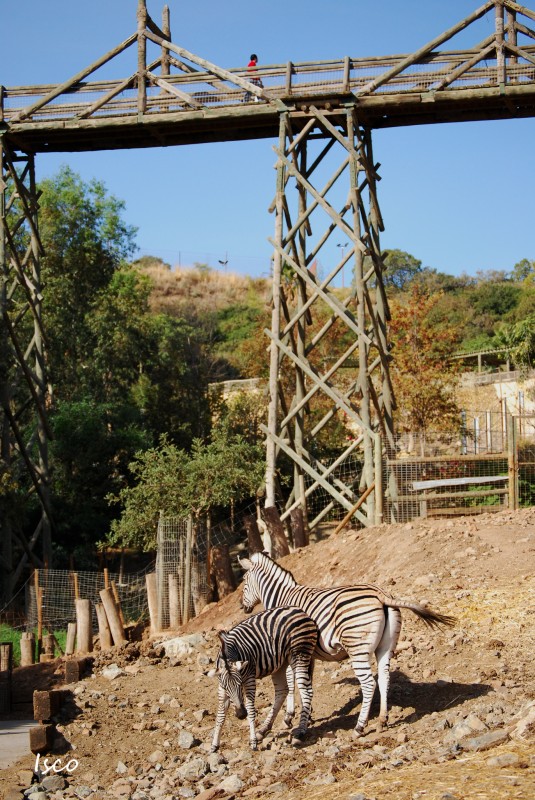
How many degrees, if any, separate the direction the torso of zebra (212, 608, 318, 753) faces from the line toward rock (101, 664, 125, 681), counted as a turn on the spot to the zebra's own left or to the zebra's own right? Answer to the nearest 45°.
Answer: approximately 90° to the zebra's own right

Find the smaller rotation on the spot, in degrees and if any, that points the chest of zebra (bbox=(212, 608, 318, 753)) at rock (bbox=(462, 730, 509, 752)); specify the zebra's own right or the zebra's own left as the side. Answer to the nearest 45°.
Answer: approximately 90° to the zebra's own left

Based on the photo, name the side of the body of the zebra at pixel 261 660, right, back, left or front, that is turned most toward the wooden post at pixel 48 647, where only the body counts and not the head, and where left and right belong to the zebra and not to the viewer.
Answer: right

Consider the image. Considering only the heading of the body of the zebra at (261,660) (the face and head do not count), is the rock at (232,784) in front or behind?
in front

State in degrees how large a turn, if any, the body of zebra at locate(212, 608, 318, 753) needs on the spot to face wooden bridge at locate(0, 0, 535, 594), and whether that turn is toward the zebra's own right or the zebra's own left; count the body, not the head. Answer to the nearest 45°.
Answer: approximately 135° to the zebra's own right

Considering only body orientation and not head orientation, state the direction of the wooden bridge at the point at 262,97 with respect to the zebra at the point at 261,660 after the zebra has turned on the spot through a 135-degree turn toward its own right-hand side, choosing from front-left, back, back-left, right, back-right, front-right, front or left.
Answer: front

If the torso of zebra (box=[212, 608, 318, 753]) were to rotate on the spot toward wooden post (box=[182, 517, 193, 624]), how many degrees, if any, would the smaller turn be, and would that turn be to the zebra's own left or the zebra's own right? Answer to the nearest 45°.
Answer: approximately 135° to the zebra's own right

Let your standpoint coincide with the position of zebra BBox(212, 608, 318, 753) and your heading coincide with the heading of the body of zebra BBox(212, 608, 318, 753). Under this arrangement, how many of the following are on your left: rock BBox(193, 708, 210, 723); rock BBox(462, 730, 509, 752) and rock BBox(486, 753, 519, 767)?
2

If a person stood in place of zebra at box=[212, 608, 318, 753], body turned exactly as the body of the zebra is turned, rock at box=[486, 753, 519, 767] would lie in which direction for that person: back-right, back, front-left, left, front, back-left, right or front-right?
left

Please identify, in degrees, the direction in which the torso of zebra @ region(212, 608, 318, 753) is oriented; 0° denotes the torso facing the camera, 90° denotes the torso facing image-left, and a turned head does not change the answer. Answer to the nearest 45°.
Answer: approximately 45°

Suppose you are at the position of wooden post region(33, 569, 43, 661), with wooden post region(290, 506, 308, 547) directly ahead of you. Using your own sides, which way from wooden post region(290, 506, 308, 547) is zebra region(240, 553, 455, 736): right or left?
right

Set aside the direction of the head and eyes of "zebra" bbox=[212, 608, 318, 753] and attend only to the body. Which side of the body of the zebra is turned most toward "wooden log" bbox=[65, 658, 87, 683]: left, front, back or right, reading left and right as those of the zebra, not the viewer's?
right

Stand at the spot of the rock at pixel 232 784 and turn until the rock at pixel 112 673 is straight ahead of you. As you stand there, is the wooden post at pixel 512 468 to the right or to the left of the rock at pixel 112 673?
right

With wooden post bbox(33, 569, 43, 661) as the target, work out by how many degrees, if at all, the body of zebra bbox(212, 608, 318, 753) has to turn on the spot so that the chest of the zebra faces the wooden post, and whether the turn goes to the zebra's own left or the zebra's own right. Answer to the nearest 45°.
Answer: approximately 90° to the zebra's own right

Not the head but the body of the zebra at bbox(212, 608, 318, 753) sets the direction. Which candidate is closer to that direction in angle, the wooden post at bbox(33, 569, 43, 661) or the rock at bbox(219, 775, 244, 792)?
the rock

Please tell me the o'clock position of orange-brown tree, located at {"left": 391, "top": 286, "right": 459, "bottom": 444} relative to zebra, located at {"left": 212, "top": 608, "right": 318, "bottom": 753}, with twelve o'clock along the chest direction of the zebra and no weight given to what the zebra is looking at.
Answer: The orange-brown tree is roughly at 5 o'clock from the zebra.
